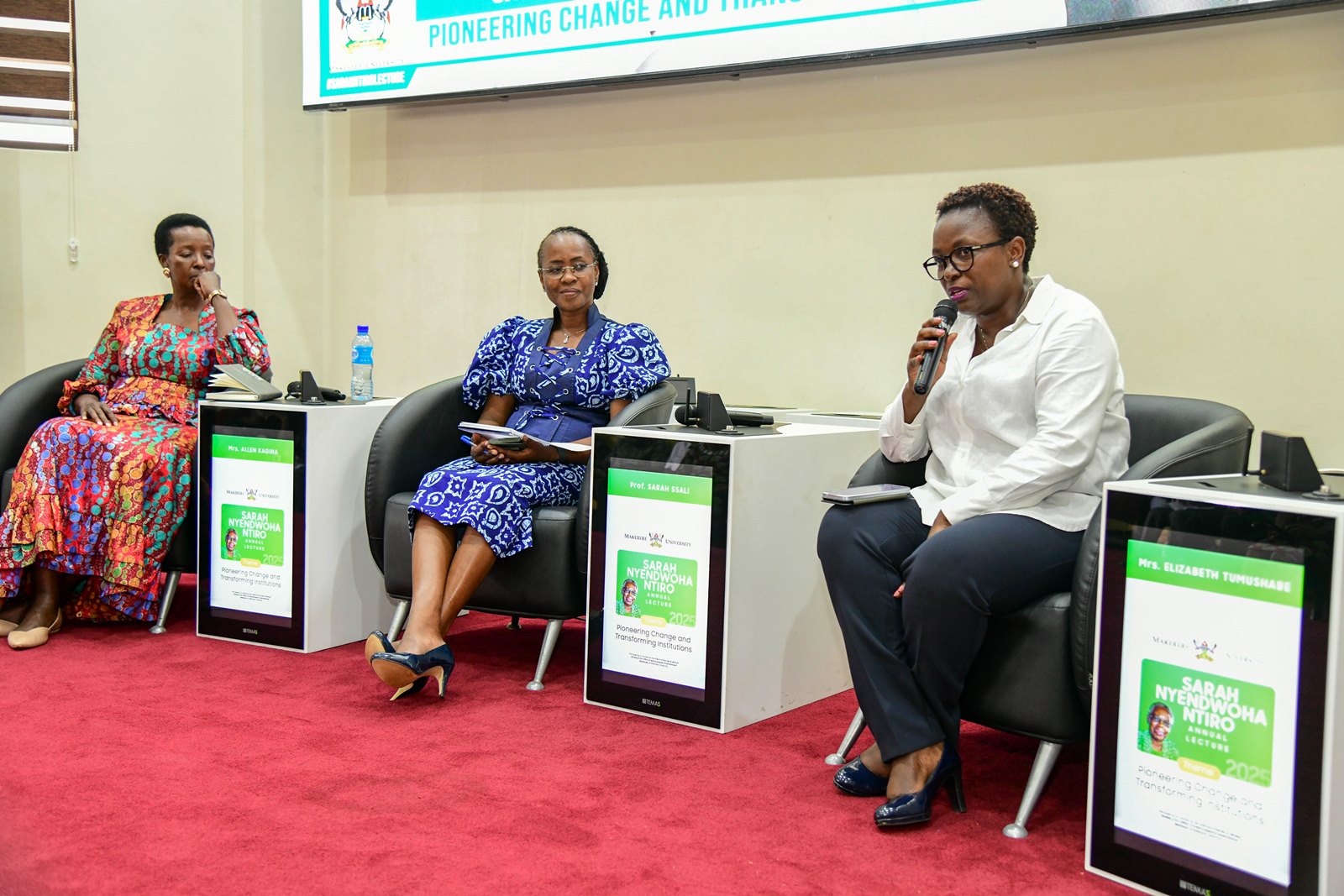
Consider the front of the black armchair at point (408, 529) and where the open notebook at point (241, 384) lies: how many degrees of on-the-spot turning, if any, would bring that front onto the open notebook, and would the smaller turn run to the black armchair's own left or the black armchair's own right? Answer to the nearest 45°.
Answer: approximately 90° to the black armchair's own right

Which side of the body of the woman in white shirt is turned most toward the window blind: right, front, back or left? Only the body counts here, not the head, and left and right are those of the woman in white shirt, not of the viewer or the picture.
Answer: right

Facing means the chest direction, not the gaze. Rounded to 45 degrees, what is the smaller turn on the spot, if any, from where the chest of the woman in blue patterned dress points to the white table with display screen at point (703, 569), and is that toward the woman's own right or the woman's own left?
approximately 90° to the woman's own left

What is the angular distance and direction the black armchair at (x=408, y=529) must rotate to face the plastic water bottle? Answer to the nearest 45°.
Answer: approximately 135° to its right

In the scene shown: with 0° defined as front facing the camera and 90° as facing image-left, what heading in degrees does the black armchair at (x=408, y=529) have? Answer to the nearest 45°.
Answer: approximately 45°

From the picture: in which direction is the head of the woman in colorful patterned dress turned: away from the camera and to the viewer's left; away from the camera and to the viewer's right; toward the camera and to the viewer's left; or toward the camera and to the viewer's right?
toward the camera and to the viewer's right

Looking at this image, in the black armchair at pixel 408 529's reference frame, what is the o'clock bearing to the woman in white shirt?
The woman in white shirt is roughly at 9 o'clock from the black armchair.
